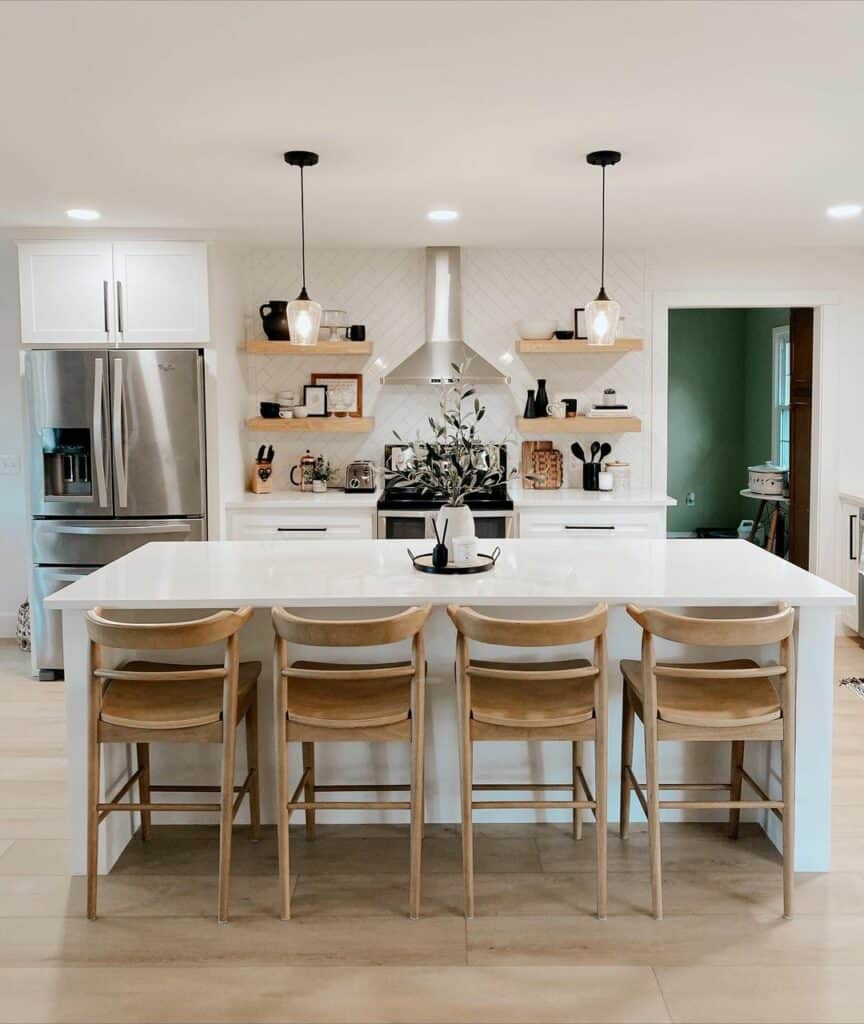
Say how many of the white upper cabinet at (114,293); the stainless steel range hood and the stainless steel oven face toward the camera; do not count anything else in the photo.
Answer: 3

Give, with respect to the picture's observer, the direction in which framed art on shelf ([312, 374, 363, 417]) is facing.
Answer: facing the viewer

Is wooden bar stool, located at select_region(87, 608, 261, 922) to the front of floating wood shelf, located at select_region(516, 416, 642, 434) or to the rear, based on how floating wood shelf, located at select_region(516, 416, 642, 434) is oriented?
to the front

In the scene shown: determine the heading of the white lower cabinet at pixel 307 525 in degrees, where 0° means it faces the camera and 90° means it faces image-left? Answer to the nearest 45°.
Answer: approximately 0°

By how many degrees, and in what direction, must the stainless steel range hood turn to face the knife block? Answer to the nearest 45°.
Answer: approximately 90° to its right

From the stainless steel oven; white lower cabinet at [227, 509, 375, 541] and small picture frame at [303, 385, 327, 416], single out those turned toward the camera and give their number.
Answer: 3

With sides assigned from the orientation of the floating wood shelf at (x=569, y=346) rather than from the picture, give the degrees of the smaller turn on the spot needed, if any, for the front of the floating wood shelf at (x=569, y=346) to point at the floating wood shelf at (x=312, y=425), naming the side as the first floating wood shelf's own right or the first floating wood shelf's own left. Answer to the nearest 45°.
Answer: approximately 90° to the first floating wood shelf's own right

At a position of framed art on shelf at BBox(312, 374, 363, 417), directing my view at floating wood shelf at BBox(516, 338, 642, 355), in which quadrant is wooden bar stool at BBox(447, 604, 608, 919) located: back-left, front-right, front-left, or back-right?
front-right

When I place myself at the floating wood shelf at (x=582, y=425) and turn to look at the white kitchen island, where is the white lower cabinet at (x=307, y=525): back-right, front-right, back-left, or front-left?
front-right

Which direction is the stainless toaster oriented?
toward the camera

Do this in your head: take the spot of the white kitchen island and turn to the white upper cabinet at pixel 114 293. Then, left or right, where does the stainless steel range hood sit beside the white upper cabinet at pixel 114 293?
right

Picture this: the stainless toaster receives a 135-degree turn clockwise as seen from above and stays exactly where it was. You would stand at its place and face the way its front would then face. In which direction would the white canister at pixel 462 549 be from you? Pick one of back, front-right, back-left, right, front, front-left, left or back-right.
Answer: back-left

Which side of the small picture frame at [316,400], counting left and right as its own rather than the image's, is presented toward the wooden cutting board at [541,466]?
left

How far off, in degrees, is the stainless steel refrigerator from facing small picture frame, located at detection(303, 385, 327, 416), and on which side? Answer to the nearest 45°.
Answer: approximately 90° to its left

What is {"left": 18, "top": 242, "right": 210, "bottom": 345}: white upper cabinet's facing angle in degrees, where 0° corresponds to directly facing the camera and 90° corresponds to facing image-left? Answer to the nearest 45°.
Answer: approximately 0°
